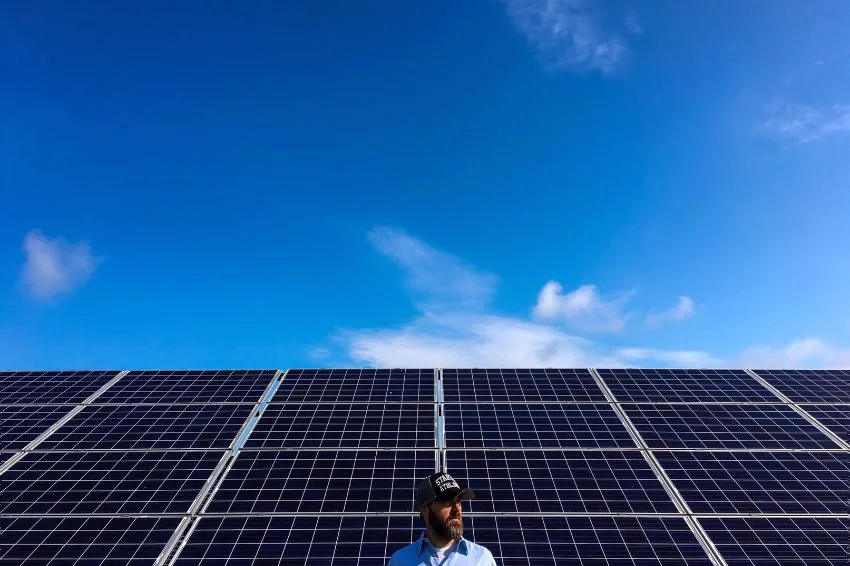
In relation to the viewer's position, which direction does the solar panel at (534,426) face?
facing the viewer

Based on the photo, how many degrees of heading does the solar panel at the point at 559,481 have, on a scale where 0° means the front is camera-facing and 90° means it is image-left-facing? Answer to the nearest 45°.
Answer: approximately 0°

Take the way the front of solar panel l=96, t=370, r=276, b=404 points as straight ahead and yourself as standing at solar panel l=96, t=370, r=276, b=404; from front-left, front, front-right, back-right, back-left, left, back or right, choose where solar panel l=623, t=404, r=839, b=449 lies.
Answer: front-left

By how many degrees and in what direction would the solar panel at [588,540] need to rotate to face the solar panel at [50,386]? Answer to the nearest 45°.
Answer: approximately 90° to its right

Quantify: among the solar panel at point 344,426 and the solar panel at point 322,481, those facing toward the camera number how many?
2

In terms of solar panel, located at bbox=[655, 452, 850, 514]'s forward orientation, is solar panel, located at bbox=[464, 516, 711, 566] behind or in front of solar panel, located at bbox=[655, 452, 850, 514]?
in front

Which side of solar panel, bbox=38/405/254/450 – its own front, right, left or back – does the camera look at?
front

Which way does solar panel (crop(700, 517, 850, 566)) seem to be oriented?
toward the camera
